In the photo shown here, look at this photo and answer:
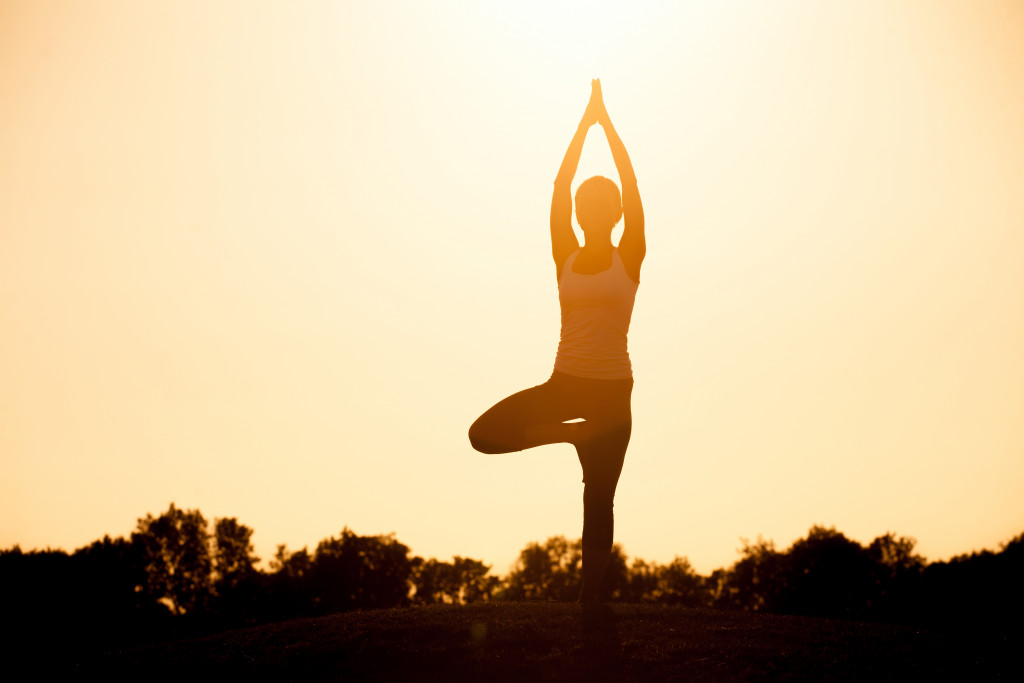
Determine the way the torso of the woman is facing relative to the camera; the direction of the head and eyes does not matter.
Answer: toward the camera
